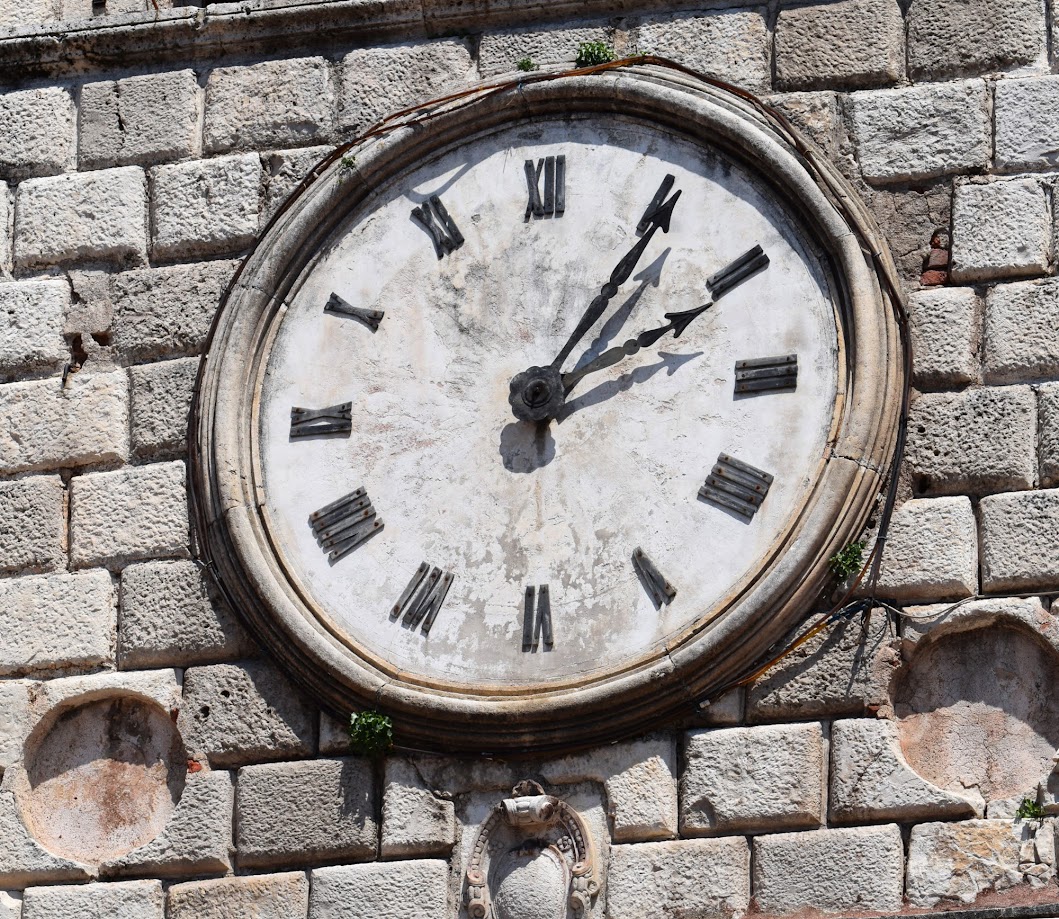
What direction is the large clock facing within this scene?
toward the camera

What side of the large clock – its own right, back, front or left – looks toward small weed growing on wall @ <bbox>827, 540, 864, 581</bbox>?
left
